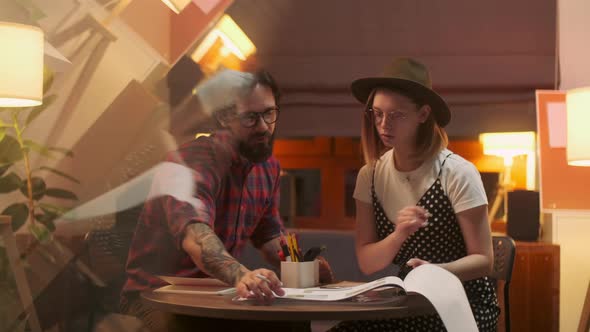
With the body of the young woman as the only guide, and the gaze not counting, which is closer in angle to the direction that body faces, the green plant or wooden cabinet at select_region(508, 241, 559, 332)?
the green plant

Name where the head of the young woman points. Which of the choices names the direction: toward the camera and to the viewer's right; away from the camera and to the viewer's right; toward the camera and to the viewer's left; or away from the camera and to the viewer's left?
toward the camera and to the viewer's left

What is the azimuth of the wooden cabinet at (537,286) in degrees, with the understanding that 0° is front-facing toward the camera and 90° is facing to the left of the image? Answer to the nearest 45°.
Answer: approximately 0°

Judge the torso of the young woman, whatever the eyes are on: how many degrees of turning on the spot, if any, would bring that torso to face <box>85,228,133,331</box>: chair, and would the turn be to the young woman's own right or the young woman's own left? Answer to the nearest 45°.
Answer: approximately 45° to the young woman's own right

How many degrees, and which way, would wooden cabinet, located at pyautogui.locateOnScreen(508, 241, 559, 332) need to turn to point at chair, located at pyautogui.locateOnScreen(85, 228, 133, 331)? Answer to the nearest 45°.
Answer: approximately 45° to its right

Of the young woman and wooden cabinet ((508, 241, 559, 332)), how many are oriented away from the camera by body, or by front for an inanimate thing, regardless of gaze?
0

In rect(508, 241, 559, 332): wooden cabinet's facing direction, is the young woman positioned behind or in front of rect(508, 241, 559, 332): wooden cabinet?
in front

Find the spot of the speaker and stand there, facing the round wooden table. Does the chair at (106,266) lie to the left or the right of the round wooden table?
right
